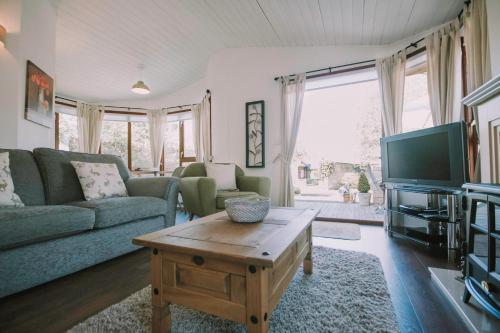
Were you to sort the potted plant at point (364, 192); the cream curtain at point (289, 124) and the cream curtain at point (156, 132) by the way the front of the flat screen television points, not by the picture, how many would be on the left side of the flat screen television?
0

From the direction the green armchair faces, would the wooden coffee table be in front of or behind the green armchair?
in front

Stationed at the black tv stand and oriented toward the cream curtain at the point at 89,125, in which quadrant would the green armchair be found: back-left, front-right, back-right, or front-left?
front-left

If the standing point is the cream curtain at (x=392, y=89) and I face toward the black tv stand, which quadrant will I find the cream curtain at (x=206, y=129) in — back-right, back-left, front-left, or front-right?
back-right

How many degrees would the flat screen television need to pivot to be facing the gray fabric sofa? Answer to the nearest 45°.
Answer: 0° — it already faces it

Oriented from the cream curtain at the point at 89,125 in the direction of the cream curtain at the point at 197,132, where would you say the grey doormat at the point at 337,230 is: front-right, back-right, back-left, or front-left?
front-right

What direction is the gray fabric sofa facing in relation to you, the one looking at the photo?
facing the viewer and to the right of the viewer

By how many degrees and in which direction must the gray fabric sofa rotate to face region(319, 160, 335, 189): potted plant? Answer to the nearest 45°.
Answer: approximately 45° to its left

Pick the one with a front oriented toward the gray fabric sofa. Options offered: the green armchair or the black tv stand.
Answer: the black tv stand

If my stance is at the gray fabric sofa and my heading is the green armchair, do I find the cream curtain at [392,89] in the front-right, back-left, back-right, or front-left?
front-right

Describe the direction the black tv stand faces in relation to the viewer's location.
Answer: facing the viewer and to the left of the viewer

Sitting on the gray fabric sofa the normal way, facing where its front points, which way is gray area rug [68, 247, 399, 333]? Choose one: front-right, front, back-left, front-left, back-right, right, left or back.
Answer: front

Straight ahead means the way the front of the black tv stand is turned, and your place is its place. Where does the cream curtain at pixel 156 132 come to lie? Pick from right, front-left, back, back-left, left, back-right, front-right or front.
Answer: front-right

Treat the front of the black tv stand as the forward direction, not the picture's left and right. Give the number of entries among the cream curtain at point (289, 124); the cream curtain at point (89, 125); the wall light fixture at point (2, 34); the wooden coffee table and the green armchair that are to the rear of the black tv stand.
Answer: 0

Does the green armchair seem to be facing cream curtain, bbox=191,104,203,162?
no

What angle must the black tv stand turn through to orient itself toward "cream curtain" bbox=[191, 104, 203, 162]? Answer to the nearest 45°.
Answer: approximately 45° to its right

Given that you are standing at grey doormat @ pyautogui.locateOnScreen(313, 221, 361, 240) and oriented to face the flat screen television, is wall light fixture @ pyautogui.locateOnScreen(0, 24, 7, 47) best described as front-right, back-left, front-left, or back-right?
back-right

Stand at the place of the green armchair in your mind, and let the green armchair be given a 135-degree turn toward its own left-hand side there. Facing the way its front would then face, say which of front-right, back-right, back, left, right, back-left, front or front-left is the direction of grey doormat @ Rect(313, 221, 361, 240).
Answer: right

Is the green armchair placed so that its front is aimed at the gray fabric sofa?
no
